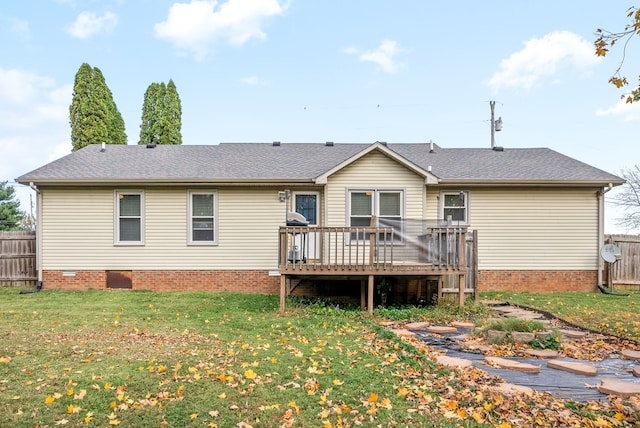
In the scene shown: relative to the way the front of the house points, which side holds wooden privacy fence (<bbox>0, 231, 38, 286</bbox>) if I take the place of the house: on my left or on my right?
on my left

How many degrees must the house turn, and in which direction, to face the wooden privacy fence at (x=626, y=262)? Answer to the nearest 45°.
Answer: approximately 90° to its right

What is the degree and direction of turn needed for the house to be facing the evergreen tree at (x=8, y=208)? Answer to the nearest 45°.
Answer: approximately 45° to its left

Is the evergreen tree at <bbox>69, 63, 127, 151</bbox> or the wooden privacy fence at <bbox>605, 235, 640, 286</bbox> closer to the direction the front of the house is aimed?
the evergreen tree

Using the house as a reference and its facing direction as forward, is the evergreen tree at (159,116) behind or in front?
in front

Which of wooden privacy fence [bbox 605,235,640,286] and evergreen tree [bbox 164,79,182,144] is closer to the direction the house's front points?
the evergreen tree

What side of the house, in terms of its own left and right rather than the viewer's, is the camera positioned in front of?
back

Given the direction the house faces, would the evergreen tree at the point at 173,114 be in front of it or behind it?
in front
